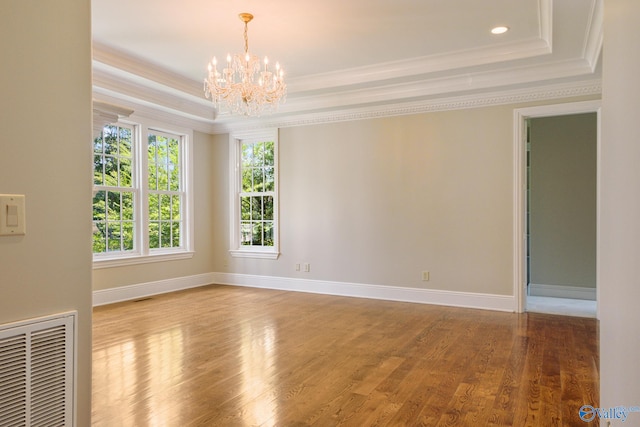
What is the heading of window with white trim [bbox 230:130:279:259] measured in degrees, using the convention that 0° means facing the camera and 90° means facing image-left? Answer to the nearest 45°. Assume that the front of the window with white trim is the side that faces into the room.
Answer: approximately 45°

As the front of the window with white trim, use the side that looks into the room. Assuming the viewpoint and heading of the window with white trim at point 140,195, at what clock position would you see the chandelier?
The chandelier is roughly at 1 o'clock from the window with white trim.

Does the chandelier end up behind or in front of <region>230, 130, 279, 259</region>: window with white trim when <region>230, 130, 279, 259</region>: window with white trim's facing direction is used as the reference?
in front

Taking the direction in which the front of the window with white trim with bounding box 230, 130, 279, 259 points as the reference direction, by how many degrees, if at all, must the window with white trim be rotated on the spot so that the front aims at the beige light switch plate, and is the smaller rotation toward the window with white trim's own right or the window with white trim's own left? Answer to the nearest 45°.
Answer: approximately 45° to the window with white trim's own left

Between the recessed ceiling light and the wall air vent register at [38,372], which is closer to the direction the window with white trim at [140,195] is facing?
the recessed ceiling light

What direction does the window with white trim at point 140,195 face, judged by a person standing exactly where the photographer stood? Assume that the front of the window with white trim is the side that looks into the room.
facing the viewer and to the right of the viewer

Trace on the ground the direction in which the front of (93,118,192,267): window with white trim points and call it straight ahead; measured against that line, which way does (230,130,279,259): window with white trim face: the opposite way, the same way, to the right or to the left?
to the right

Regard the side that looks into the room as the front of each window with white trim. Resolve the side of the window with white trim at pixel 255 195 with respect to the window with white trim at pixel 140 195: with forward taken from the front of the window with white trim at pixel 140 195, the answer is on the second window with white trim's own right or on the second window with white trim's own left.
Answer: on the second window with white trim's own left

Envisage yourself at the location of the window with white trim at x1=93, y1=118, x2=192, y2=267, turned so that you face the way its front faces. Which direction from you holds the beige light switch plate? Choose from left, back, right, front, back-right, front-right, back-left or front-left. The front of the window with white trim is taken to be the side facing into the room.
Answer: front-right

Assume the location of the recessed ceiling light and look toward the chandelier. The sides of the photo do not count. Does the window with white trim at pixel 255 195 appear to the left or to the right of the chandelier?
right

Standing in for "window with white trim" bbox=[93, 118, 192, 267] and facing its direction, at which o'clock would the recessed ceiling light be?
The recessed ceiling light is roughly at 12 o'clock from the window with white trim.
